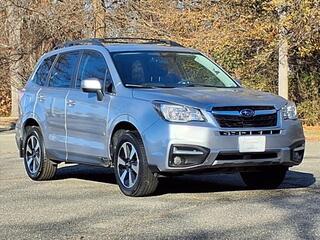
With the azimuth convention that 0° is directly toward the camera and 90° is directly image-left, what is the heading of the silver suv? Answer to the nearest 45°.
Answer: approximately 315°
